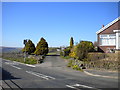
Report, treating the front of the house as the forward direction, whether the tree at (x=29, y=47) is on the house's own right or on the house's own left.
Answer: on the house's own right

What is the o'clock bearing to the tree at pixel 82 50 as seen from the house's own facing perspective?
The tree is roughly at 1 o'clock from the house.

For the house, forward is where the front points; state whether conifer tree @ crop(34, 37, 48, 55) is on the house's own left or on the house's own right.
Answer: on the house's own right
